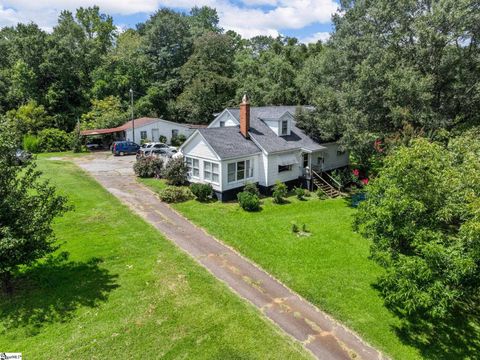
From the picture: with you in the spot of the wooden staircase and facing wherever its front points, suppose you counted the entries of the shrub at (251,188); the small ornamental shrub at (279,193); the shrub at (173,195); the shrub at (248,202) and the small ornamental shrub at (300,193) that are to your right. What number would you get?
5

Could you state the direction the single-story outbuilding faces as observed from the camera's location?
facing the viewer and to the right of the viewer

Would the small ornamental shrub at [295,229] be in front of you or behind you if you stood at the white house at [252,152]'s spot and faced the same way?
in front

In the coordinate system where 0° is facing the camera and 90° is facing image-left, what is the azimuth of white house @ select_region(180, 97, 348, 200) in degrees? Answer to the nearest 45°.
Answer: approximately 315°

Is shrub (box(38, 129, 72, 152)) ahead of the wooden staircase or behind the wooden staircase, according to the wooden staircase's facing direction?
behind

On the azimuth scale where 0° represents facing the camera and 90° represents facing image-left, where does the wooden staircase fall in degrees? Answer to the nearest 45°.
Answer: approximately 315°

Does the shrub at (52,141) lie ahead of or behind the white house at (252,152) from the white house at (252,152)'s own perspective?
behind

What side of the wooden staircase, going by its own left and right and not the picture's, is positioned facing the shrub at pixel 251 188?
right

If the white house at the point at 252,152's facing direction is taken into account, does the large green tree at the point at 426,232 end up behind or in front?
in front

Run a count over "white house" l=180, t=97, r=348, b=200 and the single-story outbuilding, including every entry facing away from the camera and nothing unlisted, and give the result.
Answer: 0

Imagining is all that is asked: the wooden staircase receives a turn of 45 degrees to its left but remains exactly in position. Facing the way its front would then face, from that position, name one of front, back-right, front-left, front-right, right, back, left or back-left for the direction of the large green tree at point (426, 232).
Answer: right
